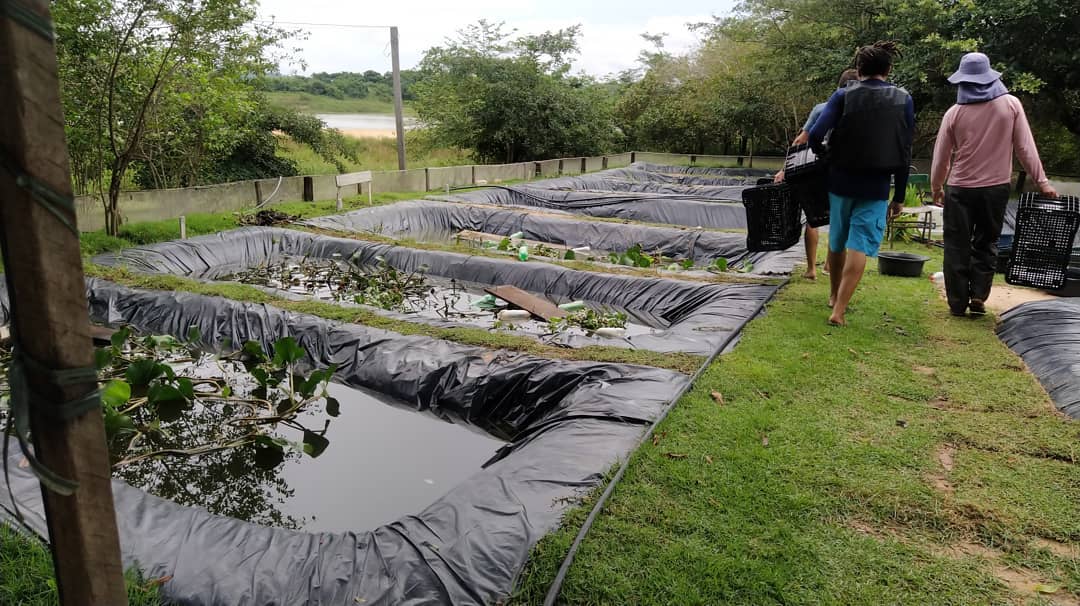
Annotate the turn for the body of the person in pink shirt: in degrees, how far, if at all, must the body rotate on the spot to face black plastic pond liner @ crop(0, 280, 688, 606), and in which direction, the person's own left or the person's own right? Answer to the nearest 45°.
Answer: approximately 180°

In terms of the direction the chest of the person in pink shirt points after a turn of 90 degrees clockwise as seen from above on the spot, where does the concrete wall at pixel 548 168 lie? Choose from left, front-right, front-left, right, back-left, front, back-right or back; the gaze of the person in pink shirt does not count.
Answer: back-left

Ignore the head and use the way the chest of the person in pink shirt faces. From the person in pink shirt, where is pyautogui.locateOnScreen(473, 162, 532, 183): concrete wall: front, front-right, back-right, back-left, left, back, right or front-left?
front-left

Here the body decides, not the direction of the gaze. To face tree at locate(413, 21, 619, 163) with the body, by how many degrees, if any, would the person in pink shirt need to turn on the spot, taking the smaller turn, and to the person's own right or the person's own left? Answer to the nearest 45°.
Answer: approximately 45° to the person's own left

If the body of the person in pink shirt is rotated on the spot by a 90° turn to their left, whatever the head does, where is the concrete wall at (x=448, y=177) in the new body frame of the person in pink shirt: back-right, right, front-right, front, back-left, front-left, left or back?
front-right

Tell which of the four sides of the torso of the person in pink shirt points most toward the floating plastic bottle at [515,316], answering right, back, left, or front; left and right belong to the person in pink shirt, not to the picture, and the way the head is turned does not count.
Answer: left

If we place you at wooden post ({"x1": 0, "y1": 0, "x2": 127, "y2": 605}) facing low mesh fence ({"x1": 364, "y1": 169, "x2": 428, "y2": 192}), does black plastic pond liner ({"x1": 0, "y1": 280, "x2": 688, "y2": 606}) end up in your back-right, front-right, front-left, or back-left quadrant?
front-right

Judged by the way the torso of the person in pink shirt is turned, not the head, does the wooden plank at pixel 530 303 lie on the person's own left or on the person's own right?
on the person's own left

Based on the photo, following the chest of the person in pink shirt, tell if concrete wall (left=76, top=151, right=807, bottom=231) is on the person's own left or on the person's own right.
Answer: on the person's own left

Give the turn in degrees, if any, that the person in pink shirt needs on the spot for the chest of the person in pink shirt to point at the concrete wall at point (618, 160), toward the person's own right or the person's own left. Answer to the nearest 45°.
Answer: approximately 45° to the person's own left

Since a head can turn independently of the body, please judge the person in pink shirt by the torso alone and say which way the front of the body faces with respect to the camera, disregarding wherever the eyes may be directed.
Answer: away from the camera

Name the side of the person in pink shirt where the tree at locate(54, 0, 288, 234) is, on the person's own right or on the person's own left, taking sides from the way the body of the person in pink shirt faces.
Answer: on the person's own left

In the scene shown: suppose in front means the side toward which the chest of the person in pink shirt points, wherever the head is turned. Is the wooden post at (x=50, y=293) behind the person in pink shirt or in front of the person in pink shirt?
behind
